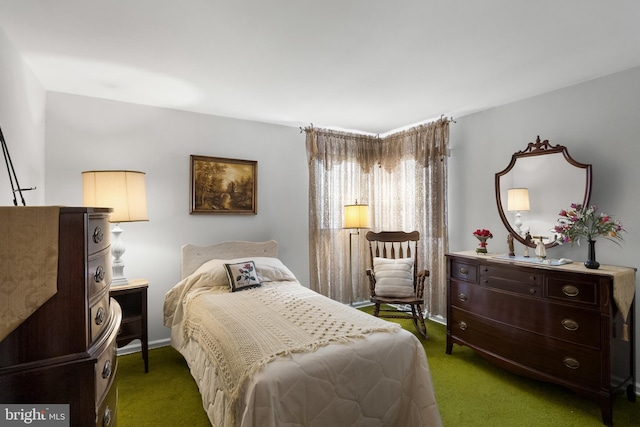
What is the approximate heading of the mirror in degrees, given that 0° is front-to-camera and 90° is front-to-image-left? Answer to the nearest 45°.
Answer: approximately 45°

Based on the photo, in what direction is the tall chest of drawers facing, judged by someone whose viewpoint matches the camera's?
facing to the right of the viewer

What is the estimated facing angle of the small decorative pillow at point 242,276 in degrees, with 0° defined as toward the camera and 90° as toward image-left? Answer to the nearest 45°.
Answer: approximately 0°

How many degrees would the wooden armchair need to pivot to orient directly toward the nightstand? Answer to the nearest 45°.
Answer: approximately 45° to its right

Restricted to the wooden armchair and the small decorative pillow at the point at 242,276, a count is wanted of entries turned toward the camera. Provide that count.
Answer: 2

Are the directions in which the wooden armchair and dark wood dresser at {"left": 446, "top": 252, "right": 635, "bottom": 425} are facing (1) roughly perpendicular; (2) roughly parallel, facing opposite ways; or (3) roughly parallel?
roughly perpendicular

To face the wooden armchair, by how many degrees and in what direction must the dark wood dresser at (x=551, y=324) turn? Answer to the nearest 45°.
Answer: approximately 45° to its right
